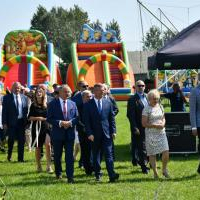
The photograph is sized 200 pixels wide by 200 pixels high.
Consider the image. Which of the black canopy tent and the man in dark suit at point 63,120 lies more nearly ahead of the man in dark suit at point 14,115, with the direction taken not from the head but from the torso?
the man in dark suit

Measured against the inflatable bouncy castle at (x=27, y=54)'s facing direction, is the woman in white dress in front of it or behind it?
in front

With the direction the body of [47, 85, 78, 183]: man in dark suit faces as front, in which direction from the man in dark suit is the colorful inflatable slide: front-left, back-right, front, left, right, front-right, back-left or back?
back

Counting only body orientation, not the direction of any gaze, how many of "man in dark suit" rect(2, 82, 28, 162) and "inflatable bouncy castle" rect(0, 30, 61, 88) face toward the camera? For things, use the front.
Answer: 2

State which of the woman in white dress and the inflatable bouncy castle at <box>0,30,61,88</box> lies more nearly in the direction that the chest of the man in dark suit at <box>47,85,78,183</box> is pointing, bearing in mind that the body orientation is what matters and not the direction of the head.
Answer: the woman in white dress

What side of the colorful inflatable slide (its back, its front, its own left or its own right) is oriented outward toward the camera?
front

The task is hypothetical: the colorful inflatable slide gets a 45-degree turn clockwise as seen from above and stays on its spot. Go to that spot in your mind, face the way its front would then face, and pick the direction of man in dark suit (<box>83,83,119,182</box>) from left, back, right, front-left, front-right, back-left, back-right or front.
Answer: front-left

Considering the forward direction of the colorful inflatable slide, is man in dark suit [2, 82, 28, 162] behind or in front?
in front

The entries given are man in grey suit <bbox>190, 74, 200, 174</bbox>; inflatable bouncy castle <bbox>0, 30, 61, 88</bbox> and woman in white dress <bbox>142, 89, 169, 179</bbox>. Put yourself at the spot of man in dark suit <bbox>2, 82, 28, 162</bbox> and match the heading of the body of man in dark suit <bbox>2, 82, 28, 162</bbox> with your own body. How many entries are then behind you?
1

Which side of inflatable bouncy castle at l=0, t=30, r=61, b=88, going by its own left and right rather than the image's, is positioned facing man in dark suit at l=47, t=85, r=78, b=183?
front

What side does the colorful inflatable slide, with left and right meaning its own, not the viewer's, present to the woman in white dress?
front

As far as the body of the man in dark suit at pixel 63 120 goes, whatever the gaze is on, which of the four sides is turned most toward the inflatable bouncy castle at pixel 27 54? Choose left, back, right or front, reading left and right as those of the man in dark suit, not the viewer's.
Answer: back

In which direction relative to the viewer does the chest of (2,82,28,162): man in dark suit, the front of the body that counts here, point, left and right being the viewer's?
facing the viewer

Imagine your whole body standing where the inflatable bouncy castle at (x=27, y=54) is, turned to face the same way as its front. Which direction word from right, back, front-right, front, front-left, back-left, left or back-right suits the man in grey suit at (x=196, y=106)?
front
